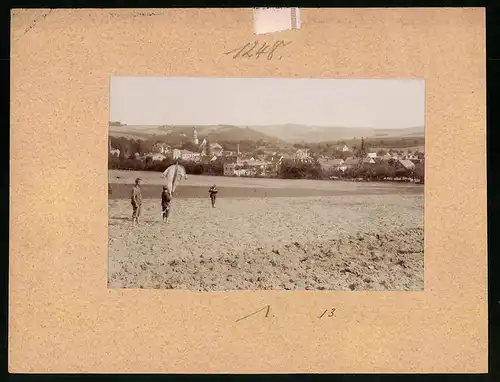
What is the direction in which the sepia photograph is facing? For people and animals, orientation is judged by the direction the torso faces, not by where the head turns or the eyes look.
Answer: toward the camera
